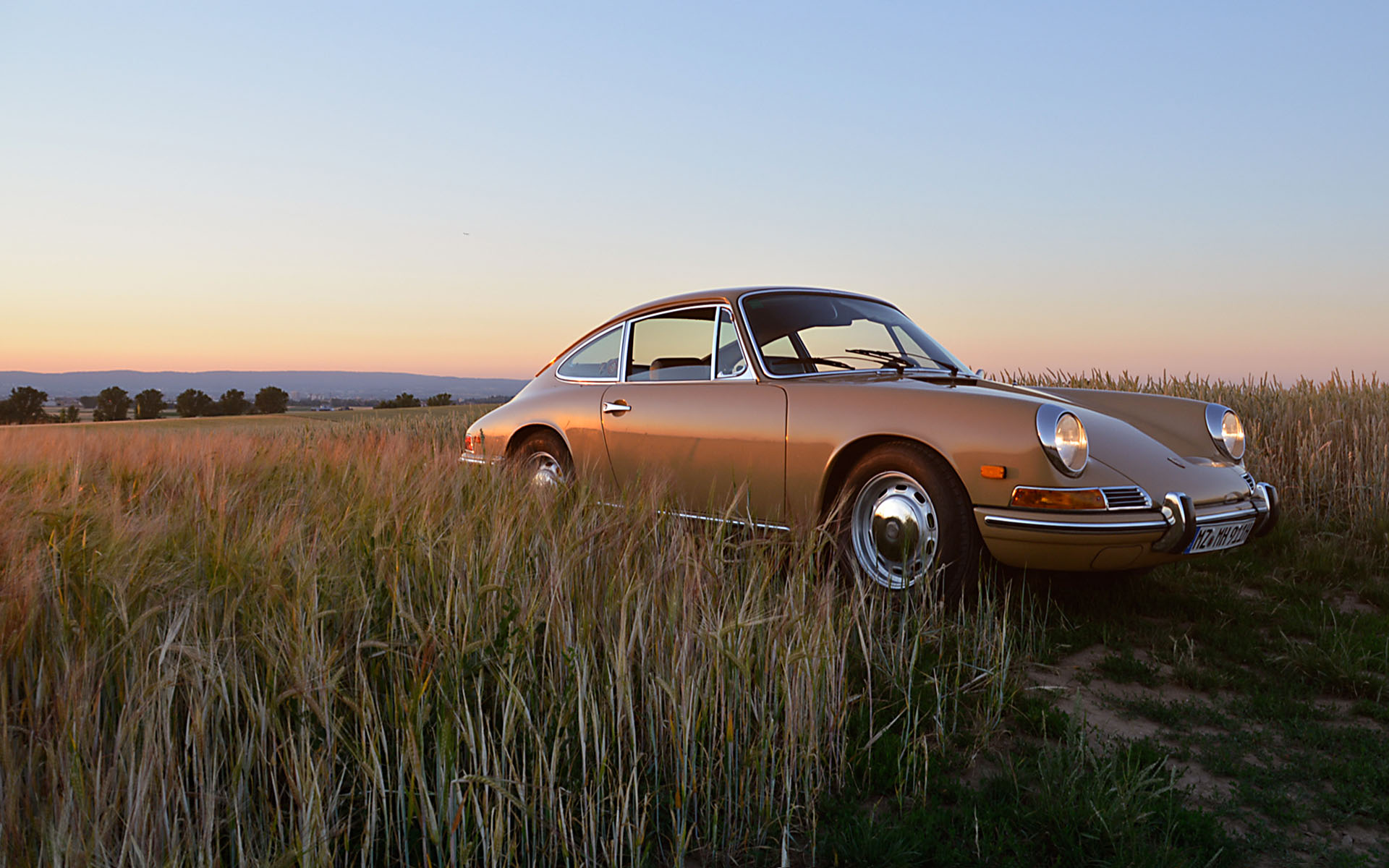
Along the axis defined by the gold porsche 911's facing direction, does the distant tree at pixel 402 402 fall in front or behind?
behind

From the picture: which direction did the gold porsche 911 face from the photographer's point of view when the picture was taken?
facing the viewer and to the right of the viewer

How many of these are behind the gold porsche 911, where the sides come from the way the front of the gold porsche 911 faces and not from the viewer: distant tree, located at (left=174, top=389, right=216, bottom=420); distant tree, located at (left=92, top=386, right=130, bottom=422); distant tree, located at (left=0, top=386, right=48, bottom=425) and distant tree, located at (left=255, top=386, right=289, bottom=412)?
4

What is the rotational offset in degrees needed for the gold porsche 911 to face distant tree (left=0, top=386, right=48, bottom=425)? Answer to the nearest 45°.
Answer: approximately 180°

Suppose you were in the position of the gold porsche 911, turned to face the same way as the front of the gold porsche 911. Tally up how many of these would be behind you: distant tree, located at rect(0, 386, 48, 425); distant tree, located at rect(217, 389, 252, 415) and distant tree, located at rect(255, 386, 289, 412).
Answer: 3

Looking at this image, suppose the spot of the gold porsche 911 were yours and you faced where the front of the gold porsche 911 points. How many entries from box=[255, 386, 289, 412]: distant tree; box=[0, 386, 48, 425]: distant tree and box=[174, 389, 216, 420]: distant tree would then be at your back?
3

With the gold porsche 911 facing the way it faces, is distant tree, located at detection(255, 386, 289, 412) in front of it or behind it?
behind

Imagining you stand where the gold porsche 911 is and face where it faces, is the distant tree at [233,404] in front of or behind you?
behind

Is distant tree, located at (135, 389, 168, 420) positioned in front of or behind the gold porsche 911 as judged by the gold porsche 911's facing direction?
behind

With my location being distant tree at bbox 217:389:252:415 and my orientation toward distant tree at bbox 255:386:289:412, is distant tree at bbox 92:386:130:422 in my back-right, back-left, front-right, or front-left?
back-right

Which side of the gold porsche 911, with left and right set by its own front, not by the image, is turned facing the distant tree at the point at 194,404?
back

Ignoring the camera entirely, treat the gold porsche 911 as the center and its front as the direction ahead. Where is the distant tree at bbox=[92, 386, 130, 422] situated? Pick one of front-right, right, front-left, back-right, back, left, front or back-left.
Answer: back
